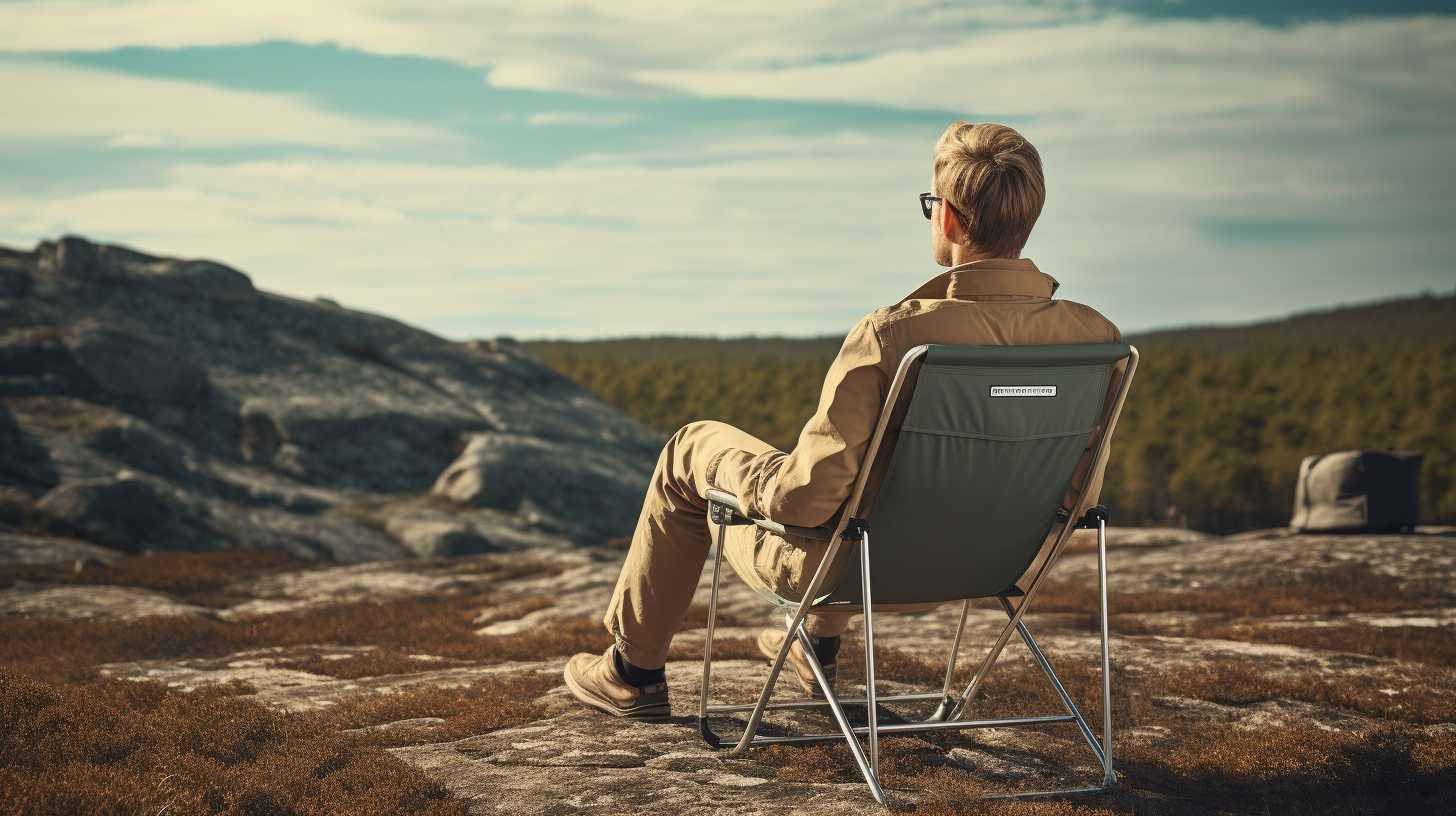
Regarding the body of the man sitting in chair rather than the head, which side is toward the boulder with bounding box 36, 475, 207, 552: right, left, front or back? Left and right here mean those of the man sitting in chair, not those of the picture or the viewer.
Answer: front

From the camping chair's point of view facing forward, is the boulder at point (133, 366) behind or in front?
in front

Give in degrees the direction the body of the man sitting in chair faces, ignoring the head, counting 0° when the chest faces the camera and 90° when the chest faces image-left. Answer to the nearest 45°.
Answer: approximately 135°

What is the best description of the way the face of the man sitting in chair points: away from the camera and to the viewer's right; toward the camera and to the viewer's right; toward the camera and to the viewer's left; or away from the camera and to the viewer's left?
away from the camera and to the viewer's left

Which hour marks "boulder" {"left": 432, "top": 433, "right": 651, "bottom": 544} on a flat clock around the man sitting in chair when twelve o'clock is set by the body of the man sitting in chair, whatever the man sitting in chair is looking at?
The boulder is roughly at 1 o'clock from the man sitting in chair.

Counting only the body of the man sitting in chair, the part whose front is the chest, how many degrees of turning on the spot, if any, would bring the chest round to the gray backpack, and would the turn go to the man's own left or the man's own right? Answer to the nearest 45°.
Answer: approximately 90° to the man's own right

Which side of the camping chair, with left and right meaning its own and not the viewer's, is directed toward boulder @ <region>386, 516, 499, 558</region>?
front

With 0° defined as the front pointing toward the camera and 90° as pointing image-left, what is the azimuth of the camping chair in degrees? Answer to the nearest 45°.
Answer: approximately 135°

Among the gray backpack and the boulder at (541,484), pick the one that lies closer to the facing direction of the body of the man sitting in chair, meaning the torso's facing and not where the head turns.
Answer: the boulder

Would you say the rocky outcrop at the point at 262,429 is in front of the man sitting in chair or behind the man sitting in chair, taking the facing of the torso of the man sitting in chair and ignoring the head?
in front
